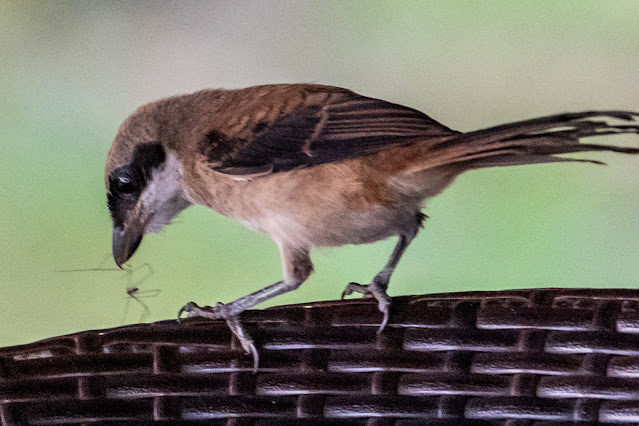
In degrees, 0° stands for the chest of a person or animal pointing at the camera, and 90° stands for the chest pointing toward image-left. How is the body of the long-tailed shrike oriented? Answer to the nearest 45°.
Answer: approximately 90°
